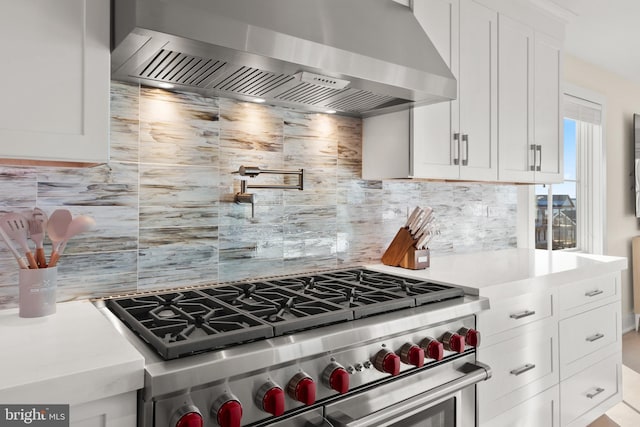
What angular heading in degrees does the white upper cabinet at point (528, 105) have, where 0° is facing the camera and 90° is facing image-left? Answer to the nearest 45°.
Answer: approximately 315°

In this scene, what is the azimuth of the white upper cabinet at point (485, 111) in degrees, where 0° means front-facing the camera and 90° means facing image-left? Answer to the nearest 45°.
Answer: approximately 315°

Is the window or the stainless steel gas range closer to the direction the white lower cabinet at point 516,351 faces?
the stainless steel gas range

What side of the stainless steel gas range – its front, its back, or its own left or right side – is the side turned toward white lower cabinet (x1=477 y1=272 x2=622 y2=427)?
left

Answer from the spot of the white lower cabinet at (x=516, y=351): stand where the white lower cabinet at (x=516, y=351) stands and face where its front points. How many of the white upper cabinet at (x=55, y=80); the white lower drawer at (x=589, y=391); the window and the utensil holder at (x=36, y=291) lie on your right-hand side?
2

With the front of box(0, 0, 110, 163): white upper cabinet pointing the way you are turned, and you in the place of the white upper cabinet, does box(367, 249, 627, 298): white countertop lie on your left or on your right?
on your left

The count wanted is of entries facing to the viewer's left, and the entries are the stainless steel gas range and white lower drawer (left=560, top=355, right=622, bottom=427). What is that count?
0

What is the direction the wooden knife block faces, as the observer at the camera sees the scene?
facing the viewer and to the right of the viewer

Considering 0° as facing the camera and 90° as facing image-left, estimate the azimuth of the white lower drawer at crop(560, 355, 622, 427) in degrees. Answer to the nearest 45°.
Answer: approximately 315°

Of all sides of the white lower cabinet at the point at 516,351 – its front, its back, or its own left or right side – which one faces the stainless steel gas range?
right

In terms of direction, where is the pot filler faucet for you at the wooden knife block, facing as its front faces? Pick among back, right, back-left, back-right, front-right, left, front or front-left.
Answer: right

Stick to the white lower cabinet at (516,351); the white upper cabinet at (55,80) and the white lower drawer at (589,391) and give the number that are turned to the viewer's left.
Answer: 0

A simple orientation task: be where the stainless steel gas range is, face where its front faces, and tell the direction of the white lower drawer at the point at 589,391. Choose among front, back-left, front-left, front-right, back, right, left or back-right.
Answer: left

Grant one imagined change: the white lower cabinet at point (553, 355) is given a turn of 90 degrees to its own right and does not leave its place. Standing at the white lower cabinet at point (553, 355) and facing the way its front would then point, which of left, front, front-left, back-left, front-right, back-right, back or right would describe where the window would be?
back-right
